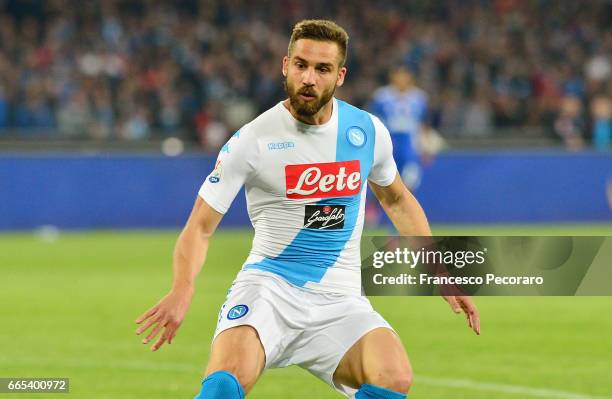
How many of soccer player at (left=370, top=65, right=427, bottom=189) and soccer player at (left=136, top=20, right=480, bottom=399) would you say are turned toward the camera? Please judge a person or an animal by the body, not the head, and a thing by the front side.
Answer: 2

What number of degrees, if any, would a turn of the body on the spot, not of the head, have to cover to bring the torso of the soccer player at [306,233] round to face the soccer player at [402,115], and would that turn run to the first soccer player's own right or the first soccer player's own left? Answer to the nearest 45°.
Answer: approximately 180°

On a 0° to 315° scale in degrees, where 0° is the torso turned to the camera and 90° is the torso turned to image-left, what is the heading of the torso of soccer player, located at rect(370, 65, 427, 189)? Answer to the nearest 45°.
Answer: approximately 0°

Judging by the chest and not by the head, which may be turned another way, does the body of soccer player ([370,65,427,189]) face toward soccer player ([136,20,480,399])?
yes

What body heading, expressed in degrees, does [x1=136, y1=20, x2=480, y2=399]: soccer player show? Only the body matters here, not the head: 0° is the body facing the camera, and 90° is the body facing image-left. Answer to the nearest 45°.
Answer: approximately 0°
